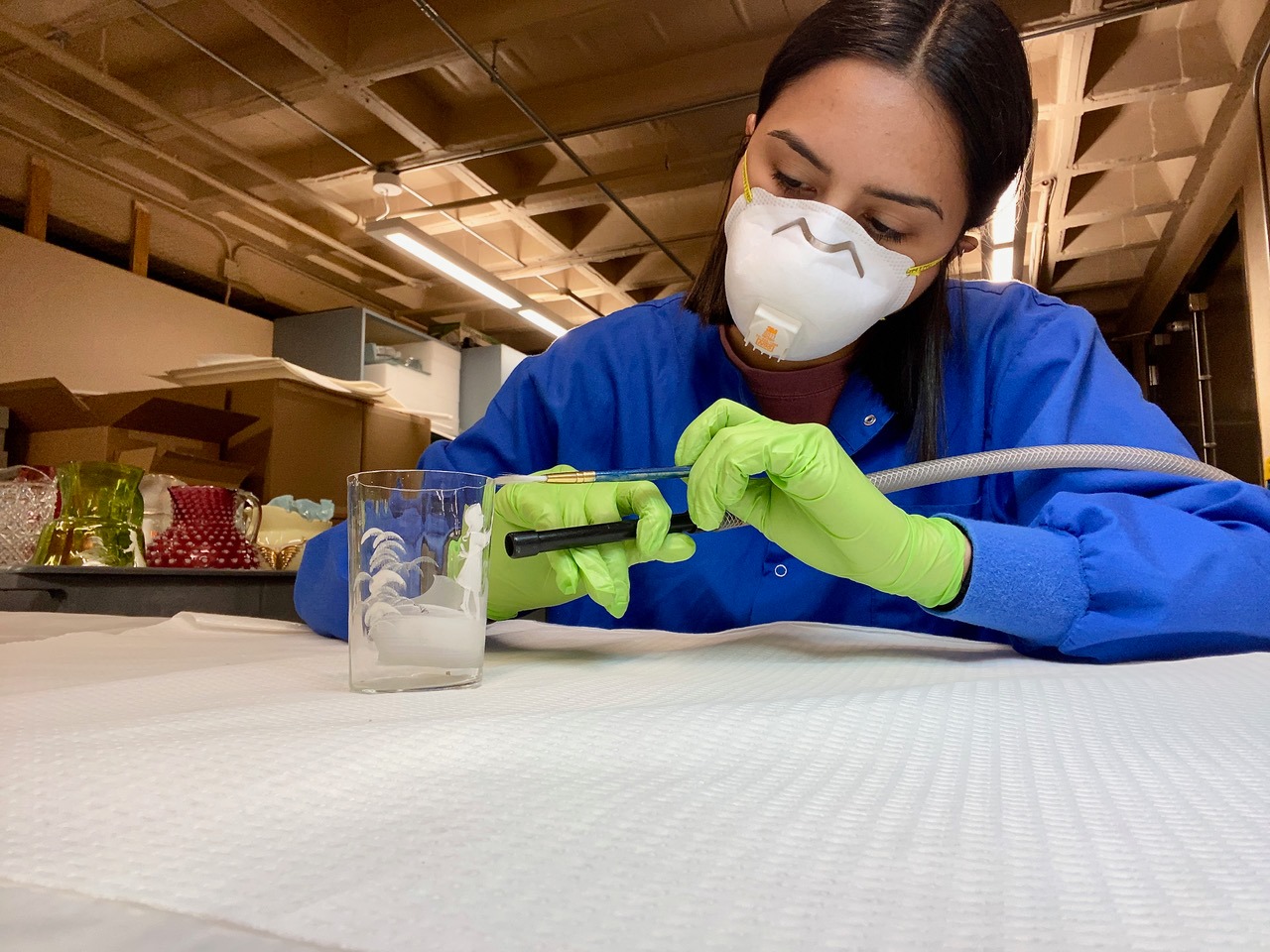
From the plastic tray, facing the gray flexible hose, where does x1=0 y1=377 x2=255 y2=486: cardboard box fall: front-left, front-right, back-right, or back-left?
back-left

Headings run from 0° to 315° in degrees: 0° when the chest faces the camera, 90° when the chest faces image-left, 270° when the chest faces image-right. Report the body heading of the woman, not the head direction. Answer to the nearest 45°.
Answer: approximately 0°

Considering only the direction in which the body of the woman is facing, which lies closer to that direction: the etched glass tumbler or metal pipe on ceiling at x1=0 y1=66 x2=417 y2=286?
the etched glass tumbler

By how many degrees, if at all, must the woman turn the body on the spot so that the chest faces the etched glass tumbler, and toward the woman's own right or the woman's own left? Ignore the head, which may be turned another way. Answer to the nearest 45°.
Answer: approximately 45° to the woman's own right

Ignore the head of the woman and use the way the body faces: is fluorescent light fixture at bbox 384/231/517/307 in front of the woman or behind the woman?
behind

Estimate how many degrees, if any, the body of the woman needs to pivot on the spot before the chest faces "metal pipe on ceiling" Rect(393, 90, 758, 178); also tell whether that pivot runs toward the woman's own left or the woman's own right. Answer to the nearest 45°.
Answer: approximately 180°

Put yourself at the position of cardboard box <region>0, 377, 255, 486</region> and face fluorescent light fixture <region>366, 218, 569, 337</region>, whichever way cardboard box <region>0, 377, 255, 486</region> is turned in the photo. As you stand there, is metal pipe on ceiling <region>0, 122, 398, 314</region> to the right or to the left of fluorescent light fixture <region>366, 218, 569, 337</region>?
left

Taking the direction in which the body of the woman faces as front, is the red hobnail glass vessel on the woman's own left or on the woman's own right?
on the woman's own right

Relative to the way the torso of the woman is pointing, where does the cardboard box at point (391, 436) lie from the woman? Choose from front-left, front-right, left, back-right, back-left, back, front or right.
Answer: back-right

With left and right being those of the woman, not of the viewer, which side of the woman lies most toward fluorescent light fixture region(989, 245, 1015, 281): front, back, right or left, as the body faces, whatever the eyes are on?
back

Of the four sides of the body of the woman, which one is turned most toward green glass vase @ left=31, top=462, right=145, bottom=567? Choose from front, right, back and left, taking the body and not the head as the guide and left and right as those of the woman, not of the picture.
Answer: right

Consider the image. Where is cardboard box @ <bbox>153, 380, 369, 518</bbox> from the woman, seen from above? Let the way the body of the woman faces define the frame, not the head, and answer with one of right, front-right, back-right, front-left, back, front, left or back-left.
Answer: back-right

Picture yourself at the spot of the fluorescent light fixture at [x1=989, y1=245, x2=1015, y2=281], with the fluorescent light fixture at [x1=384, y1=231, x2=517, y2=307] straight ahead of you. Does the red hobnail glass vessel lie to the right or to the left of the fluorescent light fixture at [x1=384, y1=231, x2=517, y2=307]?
left

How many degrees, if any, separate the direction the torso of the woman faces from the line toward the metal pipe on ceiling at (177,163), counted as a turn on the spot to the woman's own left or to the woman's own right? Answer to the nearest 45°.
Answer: approximately 135° to the woman's own right
